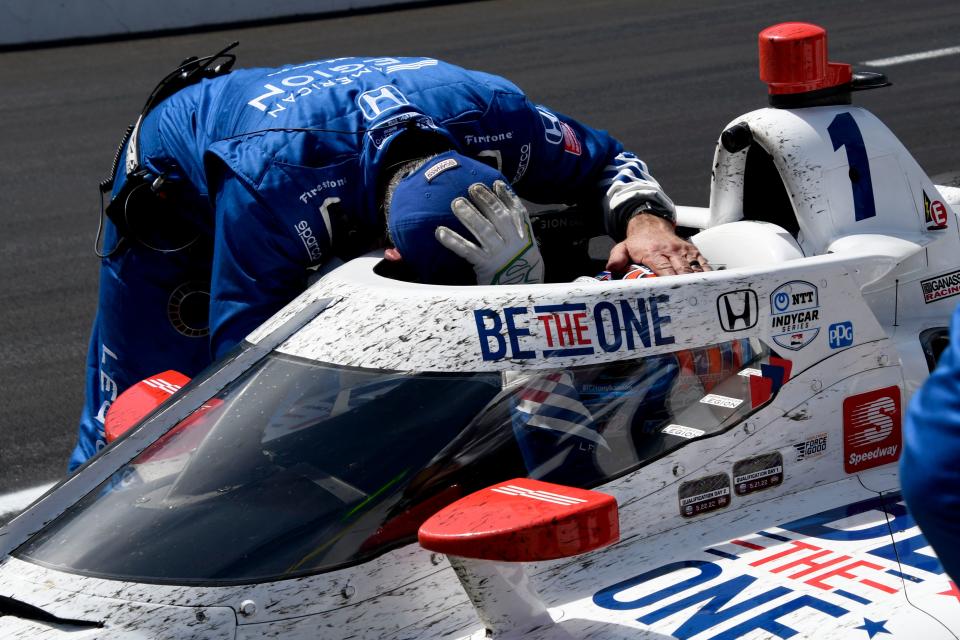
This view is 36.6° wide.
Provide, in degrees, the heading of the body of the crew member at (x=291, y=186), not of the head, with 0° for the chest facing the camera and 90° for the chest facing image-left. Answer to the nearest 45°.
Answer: approximately 315°

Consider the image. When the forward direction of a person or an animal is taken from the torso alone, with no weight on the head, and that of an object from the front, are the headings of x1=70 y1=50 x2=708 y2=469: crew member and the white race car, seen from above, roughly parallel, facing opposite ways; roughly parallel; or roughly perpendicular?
roughly perpendicular

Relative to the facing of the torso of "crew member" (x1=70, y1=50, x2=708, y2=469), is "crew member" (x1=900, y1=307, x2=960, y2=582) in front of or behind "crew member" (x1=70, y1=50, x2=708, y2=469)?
in front

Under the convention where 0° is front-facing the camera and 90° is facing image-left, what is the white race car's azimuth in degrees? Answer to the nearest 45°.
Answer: approximately 45°
